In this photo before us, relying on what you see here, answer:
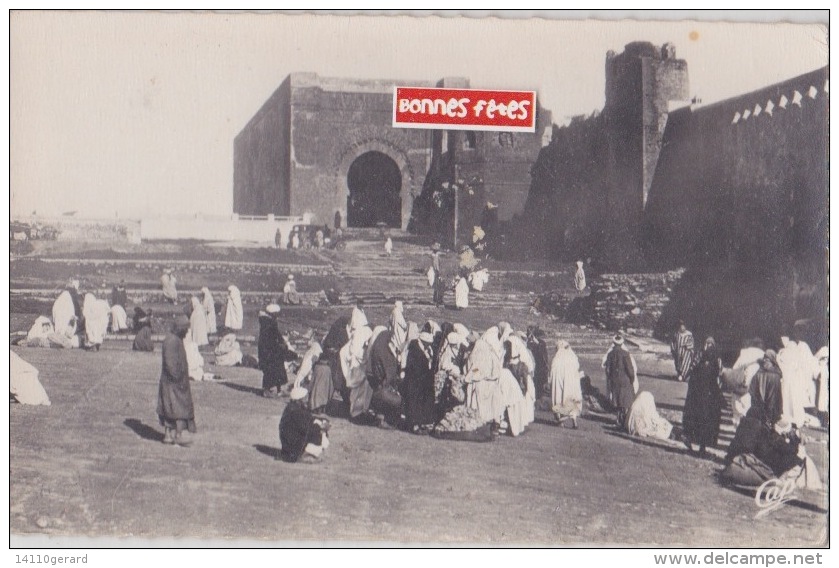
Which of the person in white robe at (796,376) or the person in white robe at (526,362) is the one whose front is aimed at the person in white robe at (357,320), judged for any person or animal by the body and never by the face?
the person in white robe at (526,362)

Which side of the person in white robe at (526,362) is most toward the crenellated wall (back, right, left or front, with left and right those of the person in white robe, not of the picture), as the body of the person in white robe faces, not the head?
back

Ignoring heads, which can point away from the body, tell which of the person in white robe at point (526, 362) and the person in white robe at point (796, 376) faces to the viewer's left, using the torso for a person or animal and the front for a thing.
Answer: the person in white robe at point (526, 362)

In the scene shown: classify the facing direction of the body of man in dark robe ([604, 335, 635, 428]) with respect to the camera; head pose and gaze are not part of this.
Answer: away from the camera

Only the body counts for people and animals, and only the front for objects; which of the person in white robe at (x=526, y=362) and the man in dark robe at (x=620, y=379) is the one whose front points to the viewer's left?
the person in white robe

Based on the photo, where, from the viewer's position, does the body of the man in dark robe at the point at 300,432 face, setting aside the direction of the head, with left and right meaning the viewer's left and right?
facing away from the viewer and to the right of the viewer

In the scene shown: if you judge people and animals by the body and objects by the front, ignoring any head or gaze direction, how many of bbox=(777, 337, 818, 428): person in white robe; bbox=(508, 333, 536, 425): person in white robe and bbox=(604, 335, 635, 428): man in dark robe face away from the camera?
2
